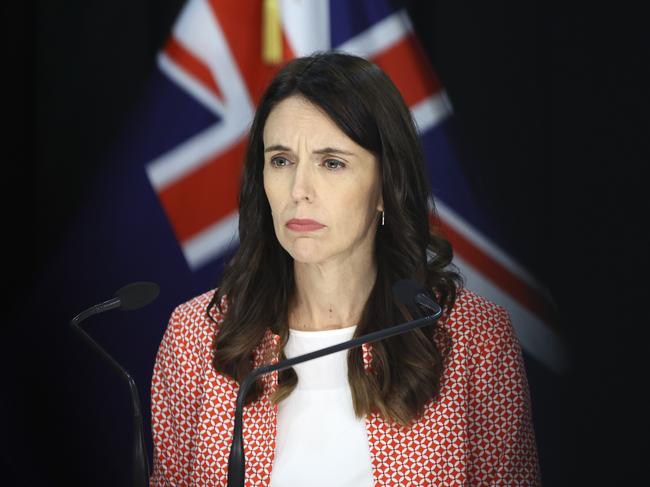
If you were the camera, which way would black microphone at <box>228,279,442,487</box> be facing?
facing away from the viewer and to the left of the viewer

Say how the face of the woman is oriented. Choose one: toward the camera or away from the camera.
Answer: toward the camera

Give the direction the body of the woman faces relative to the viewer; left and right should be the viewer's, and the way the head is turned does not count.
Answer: facing the viewer and to the left of the viewer
